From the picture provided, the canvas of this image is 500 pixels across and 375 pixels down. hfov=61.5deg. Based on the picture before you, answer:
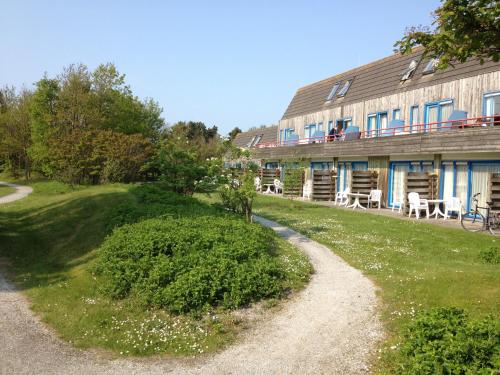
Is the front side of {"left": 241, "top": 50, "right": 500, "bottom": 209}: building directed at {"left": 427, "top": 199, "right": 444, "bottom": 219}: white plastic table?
no

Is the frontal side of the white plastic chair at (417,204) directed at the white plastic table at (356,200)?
no

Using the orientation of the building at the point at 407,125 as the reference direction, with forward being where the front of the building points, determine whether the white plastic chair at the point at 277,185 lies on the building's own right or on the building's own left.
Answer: on the building's own right

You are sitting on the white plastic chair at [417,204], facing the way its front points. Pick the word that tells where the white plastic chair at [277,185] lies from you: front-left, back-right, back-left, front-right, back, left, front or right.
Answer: back

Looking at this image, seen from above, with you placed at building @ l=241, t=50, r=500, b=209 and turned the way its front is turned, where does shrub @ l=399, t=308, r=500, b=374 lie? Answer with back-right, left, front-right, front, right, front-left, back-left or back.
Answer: front-left

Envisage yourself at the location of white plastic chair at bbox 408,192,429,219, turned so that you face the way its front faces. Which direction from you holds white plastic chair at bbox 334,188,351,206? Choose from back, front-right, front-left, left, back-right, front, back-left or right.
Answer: back

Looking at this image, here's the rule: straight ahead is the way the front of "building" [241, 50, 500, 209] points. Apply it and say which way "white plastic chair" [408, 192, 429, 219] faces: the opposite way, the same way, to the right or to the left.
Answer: to the left

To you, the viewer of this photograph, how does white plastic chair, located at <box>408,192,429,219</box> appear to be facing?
facing the viewer and to the right of the viewer

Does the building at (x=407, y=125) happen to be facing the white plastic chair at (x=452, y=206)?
no

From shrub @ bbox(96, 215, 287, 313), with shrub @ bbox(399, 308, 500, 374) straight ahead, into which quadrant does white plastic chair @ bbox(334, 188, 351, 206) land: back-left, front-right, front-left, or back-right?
back-left

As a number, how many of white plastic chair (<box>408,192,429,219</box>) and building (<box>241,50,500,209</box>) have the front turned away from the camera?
0

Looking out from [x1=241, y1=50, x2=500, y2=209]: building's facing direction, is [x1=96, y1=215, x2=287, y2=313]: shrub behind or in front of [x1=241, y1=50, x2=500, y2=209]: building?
in front

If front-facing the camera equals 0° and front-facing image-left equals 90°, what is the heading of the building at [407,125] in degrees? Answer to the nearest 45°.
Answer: approximately 45°

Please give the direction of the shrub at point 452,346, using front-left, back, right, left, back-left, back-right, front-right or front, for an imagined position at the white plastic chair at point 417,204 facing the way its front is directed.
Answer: front-right
